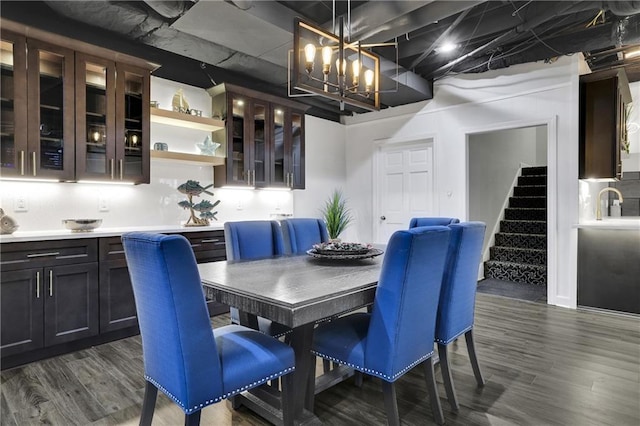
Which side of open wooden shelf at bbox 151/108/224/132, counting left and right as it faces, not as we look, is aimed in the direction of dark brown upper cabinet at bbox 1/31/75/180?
right

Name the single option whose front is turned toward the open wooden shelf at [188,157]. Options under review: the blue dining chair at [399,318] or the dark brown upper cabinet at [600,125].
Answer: the blue dining chair

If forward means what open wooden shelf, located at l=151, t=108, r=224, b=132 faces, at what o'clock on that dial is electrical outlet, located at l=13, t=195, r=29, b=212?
The electrical outlet is roughly at 4 o'clock from the open wooden shelf.

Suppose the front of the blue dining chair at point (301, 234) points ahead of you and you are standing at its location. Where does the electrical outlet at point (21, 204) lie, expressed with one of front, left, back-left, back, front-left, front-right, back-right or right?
back-right

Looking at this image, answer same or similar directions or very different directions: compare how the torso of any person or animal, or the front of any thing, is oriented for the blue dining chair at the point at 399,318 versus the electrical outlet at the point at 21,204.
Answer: very different directions

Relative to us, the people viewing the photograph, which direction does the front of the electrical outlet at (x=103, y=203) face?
facing the viewer

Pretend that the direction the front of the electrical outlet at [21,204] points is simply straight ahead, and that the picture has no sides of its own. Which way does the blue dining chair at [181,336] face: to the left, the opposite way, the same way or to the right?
to the left

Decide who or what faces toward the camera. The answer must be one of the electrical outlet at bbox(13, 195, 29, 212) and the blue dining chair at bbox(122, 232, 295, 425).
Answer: the electrical outlet

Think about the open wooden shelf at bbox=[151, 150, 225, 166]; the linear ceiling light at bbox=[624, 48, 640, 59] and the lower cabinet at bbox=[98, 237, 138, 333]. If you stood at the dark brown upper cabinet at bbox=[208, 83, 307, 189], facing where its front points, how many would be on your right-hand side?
2

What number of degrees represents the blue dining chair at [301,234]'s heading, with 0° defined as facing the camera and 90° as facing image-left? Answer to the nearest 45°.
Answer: approximately 315°

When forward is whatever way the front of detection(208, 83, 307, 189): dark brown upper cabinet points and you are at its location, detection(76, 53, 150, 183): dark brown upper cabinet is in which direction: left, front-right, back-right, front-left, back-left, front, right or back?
right

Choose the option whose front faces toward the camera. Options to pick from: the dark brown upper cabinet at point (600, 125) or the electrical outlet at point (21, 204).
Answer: the electrical outlet

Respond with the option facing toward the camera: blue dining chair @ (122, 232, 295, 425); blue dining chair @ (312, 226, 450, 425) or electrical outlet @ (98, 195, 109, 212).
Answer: the electrical outlet

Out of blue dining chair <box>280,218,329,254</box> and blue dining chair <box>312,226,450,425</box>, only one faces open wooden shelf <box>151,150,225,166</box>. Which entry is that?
blue dining chair <box>312,226,450,425</box>

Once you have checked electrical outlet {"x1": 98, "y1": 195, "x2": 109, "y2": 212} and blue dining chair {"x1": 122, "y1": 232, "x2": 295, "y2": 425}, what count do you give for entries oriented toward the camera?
1
